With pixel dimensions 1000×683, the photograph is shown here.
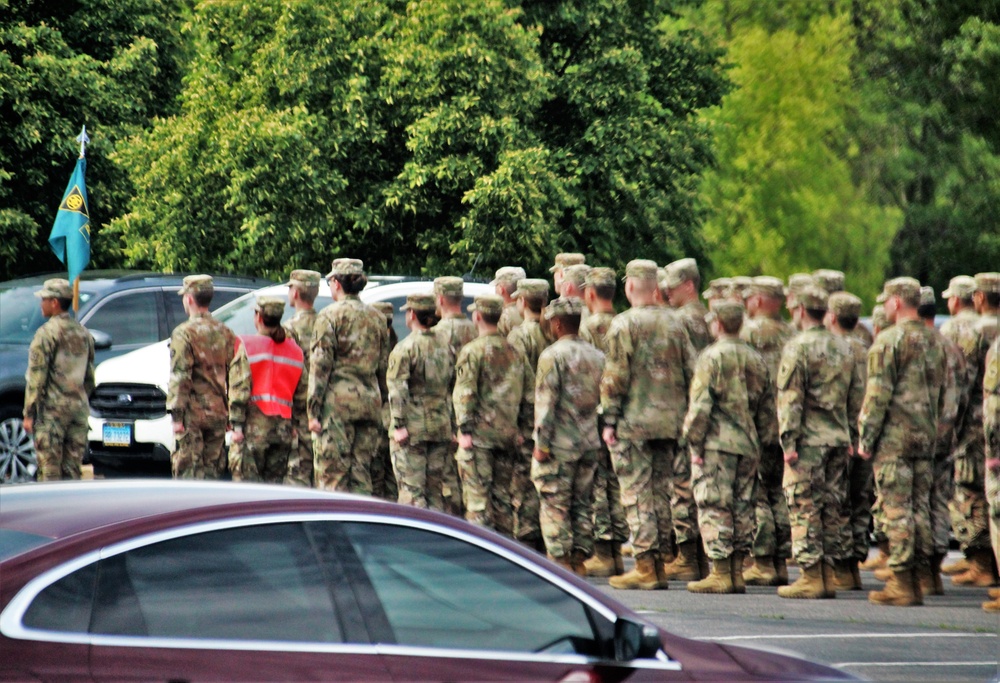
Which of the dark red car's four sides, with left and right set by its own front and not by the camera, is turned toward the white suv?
left

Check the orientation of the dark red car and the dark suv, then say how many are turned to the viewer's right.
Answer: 1

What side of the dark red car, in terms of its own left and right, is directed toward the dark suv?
left

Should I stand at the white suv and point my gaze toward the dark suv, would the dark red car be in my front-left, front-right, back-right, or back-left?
back-left

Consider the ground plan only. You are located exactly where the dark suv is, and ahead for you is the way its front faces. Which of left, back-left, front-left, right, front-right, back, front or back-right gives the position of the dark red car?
front-left

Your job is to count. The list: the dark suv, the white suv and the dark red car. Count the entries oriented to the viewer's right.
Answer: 1

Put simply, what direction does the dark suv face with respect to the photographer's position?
facing the viewer and to the left of the viewer

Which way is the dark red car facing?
to the viewer's right

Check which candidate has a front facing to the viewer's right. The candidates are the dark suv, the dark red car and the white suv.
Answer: the dark red car

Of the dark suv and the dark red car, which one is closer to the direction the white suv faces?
the dark red car

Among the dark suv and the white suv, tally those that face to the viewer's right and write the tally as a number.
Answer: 0
